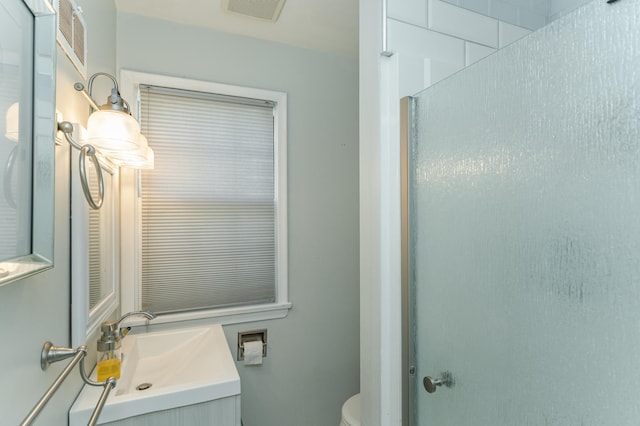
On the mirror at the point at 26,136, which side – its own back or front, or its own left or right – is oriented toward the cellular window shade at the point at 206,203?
left

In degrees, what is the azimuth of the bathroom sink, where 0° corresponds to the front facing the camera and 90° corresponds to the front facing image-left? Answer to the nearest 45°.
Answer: approximately 270°

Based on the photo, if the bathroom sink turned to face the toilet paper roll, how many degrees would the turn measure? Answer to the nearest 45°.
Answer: approximately 45° to its left

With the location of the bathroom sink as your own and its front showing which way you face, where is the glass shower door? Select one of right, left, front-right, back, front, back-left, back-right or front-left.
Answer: front-right

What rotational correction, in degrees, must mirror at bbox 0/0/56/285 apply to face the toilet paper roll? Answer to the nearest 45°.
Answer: approximately 90° to its left

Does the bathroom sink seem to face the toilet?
yes

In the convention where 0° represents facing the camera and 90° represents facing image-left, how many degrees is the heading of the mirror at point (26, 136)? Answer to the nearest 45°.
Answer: approximately 315°

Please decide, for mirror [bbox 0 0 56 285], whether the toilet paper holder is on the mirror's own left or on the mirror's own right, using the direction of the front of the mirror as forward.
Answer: on the mirror's own left
